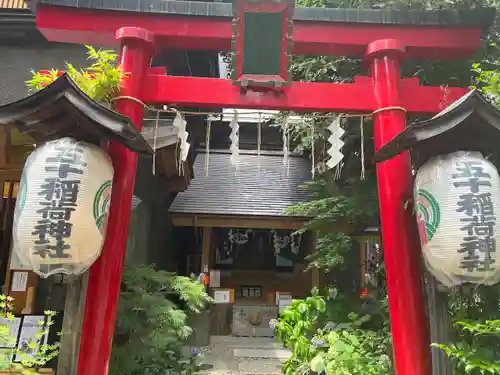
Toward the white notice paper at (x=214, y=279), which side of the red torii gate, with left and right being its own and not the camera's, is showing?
back

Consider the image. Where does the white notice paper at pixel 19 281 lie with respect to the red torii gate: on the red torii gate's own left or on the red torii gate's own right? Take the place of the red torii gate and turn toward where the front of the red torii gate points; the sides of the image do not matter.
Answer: on the red torii gate's own right

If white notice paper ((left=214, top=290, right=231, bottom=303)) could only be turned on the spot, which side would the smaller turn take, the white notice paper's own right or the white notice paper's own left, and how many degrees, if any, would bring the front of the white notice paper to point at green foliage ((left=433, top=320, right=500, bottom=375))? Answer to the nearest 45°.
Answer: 0° — it already faces it

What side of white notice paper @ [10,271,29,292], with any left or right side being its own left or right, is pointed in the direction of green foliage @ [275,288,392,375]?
left

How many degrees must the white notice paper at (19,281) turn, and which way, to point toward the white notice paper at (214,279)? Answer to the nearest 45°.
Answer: approximately 135° to its left

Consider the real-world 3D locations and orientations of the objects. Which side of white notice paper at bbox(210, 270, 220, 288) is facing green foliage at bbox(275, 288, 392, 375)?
front

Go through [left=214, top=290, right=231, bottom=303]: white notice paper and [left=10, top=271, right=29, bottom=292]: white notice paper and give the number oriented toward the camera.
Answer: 2

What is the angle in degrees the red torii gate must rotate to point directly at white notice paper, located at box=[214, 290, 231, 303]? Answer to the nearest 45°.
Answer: approximately 180°

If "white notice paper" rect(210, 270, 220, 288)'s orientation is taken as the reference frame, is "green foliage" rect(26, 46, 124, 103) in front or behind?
in front
